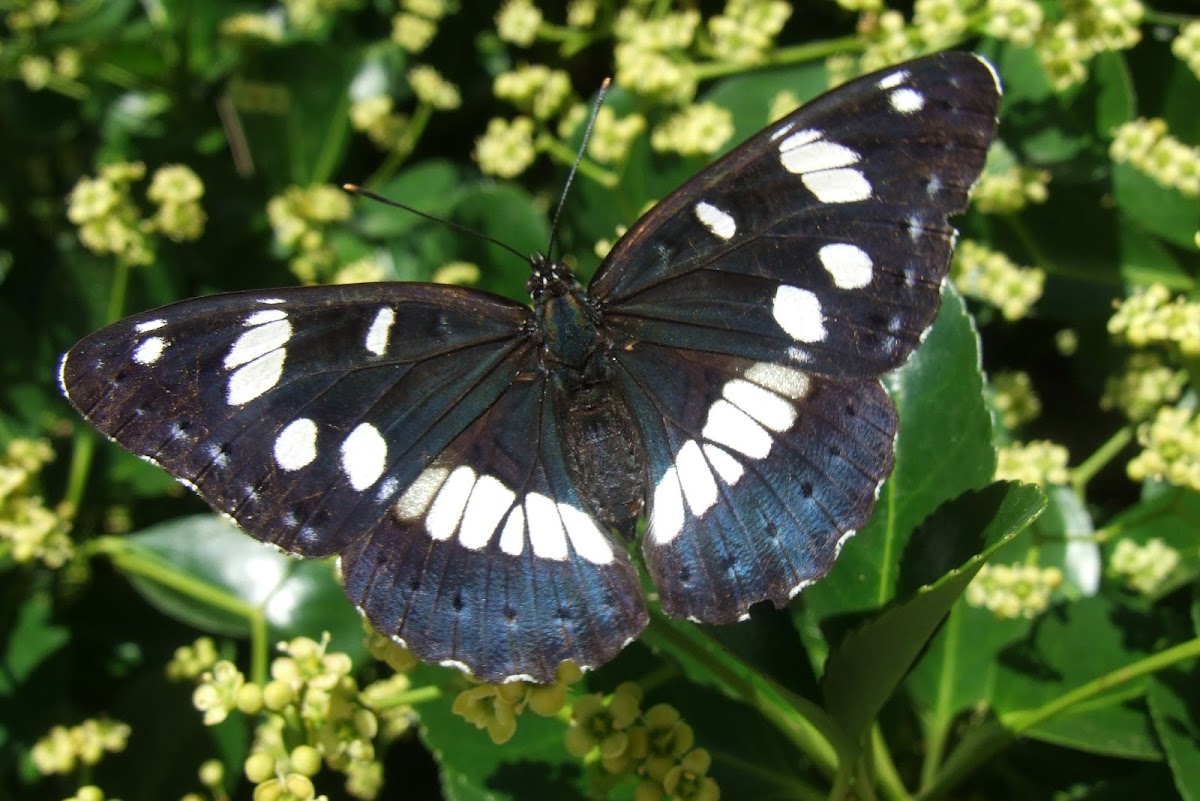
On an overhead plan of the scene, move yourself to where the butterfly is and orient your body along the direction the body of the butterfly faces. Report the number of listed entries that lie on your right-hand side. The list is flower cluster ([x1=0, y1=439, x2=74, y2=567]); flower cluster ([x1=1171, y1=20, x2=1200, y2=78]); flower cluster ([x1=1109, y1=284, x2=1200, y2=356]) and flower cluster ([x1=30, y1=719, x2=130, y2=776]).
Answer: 2

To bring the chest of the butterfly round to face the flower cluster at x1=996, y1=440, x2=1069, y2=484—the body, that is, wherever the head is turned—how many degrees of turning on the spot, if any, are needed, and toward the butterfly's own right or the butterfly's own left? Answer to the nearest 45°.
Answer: approximately 45° to the butterfly's own right

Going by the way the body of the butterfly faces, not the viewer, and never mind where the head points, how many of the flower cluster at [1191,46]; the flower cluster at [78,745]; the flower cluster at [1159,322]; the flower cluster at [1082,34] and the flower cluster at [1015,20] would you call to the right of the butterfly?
4

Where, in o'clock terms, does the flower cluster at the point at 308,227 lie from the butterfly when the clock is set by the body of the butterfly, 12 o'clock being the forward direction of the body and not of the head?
The flower cluster is roughly at 11 o'clock from the butterfly.

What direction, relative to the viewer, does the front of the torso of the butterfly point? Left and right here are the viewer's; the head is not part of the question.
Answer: facing away from the viewer
